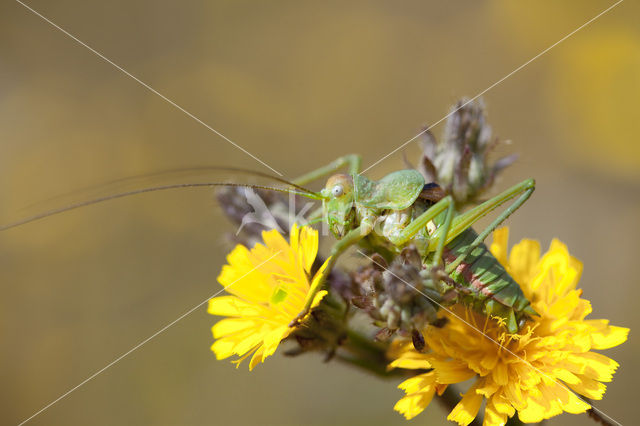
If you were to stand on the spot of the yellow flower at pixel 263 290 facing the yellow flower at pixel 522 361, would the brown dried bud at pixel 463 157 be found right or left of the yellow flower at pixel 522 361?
left

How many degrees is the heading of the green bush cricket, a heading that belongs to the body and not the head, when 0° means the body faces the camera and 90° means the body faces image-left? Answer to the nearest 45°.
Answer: approximately 90°
